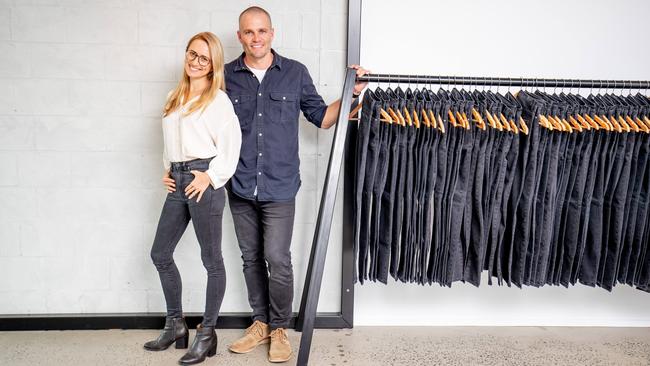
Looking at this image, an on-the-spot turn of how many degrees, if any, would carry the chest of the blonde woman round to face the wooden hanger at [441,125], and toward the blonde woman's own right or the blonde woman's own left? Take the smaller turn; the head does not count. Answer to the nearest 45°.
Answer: approximately 135° to the blonde woman's own left

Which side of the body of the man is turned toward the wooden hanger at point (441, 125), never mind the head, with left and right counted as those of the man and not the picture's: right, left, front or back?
left

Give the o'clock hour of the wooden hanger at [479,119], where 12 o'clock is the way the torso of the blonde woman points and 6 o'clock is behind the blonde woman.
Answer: The wooden hanger is roughly at 8 o'clock from the blonde woman.

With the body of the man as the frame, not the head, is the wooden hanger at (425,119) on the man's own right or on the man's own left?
on the man's own left

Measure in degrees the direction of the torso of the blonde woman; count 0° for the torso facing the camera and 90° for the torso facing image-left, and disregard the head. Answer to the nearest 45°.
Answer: approximately 45°

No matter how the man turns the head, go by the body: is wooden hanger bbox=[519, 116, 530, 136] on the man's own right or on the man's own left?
on the man's own left

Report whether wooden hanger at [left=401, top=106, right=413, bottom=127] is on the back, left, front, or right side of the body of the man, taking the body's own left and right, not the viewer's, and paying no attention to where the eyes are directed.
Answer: left
